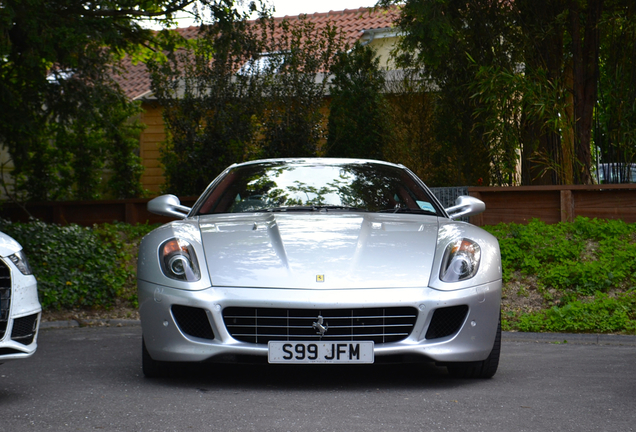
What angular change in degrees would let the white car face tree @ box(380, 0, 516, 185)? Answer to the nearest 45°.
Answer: approximately 90° to its left

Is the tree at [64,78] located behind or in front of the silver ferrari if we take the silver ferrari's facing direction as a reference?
behind

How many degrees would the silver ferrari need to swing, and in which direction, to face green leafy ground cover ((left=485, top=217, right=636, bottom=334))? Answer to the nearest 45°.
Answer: approximately 135° to its left

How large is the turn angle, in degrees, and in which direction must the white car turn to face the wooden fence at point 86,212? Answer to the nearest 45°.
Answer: approximately 135° to its left

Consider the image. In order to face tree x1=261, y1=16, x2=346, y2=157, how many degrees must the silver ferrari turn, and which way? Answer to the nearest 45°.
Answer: approximately 180°

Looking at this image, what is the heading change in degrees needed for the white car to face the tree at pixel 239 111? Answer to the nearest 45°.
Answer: approximately 135° to its left

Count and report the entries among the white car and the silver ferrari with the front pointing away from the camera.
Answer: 0

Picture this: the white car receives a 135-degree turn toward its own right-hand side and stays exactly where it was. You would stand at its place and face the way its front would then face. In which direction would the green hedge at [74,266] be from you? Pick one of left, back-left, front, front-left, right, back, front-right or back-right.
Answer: right

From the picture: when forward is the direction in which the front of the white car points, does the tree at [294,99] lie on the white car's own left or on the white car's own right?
on the white car's own left

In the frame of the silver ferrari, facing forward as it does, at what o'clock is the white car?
The white car is roughly at 3 o'clock from the silver ferrari.

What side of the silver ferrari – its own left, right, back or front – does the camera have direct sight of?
front
